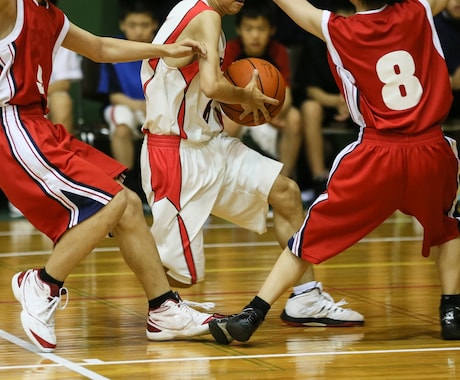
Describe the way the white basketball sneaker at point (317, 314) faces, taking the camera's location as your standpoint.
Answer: facing to the right of the viewer

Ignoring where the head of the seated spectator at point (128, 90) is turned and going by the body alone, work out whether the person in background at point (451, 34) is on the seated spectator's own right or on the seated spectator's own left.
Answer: on the seated spectator's own left

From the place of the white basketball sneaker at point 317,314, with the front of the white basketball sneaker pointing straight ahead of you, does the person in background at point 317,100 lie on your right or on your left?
on your left

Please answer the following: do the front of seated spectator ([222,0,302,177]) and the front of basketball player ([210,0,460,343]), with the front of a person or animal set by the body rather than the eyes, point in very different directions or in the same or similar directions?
very different directions

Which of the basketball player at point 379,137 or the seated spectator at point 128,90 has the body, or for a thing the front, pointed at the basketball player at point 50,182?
the seated spectator

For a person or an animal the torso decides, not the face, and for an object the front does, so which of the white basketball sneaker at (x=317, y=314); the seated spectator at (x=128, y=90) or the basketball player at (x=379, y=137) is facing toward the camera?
the seated spectator

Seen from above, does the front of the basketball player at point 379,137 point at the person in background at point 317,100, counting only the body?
yes

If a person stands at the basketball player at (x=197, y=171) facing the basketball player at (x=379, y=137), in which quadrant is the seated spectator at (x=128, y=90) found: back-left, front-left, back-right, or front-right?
back-left

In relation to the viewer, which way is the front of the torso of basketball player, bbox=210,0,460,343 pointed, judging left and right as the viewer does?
facing away from the viewer

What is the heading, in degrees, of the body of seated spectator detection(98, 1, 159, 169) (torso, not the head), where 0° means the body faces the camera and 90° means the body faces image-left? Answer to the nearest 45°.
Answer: approximately 0°

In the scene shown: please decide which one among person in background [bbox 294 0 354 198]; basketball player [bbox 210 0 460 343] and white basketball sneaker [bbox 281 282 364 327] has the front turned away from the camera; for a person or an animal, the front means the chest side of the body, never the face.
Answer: the basketball player
